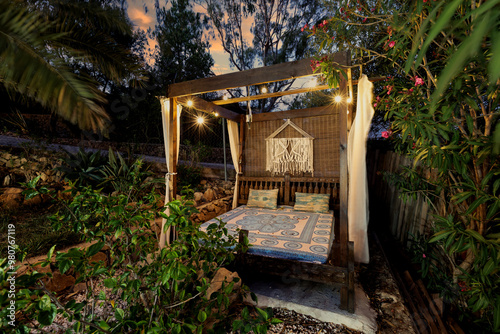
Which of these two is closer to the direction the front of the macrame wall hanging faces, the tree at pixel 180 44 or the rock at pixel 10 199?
the rock

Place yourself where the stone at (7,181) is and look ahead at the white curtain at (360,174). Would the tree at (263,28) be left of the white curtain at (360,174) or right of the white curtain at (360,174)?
left

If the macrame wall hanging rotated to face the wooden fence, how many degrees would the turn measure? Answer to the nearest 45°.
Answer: approximately 45° to its left

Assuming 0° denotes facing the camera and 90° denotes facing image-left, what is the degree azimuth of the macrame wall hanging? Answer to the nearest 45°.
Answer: approximately 0°

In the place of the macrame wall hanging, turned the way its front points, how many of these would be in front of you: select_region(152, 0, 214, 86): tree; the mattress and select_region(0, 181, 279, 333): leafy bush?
2

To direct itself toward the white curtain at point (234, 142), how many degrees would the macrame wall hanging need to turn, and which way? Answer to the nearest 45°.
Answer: approximately 90° to its right

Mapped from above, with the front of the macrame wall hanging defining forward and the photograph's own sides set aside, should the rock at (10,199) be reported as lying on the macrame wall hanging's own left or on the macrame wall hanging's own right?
on the macrame wall hanging's own right

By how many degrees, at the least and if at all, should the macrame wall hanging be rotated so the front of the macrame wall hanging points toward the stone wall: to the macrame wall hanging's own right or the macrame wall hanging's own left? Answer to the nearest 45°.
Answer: approximately 90° to the macrame wall hanging's own right
